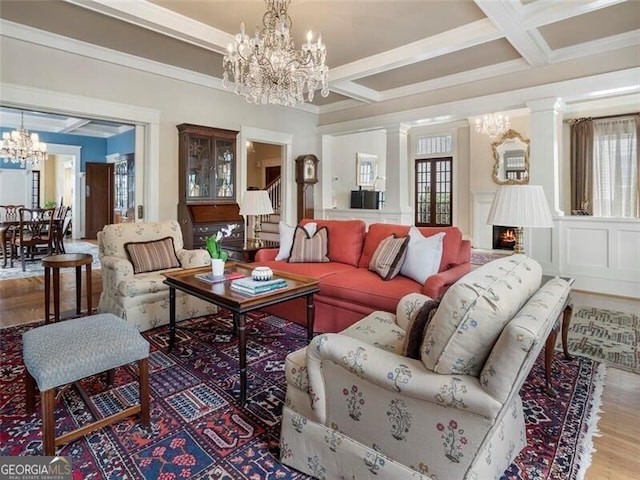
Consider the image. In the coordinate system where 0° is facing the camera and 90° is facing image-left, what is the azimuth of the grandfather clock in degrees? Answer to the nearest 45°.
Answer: approximately 315°

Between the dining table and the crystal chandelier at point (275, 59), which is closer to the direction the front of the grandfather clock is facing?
the crystal chandelier

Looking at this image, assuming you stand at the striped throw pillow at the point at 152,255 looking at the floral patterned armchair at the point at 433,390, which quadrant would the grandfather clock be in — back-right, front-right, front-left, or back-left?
back-left

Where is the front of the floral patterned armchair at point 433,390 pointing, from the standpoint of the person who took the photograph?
facing away from the viewer and to the left of the viewer

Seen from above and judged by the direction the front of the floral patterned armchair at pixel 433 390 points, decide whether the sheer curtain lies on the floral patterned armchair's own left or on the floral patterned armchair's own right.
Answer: on the floral patterned armchair's own right

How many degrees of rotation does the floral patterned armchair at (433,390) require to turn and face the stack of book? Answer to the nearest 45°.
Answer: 0° — it already faces it

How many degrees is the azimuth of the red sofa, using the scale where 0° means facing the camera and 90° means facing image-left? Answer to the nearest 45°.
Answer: approximately 45°
